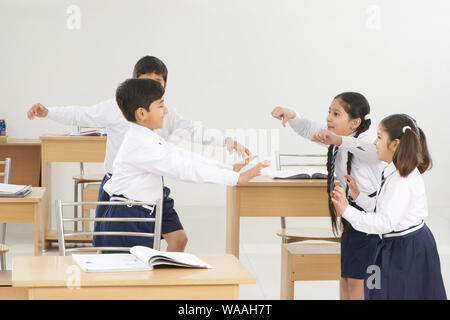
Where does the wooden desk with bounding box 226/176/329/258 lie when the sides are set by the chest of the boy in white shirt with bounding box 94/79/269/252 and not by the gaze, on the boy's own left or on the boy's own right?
on the boy's own left

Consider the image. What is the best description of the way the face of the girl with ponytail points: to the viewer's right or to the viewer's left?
to the viewer's left

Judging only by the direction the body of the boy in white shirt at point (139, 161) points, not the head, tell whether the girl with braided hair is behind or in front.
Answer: in front

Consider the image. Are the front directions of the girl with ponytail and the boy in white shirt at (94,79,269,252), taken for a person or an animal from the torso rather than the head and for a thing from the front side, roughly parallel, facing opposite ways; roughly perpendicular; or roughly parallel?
roughly parallel, facing opposite ways

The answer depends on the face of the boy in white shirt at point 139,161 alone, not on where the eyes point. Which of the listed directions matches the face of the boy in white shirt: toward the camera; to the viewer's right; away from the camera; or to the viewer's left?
to the viewer's right

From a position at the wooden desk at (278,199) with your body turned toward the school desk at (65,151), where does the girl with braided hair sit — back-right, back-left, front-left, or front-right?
back-left

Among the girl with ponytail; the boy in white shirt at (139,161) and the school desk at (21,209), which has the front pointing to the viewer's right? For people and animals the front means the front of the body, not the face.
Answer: the boy in white shirt

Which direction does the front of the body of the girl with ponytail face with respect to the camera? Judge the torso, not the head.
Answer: to the viewer's left

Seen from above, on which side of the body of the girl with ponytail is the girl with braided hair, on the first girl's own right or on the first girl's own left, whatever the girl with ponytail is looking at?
on the first girl's own right

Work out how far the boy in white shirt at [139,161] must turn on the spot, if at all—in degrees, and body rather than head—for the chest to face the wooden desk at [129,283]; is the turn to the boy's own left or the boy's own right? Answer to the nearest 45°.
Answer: approximately 90° to the boy's own right

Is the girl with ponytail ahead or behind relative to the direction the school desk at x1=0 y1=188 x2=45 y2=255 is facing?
ahead

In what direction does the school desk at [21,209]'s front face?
toward the camera

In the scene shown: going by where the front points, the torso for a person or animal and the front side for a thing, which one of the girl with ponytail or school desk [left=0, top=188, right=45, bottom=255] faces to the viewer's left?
the girl with ponytail

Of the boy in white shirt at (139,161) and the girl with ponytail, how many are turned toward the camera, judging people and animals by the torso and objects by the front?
0

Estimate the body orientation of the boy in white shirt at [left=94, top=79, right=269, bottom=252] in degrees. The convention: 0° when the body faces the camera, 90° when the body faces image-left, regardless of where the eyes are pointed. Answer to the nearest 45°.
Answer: approximately 270°

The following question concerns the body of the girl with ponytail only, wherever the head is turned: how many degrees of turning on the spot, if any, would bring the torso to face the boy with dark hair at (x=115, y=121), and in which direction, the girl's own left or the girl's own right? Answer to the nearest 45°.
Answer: approximately 45° to the girl's own right

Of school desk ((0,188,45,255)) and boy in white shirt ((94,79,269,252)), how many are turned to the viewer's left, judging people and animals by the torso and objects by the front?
0
